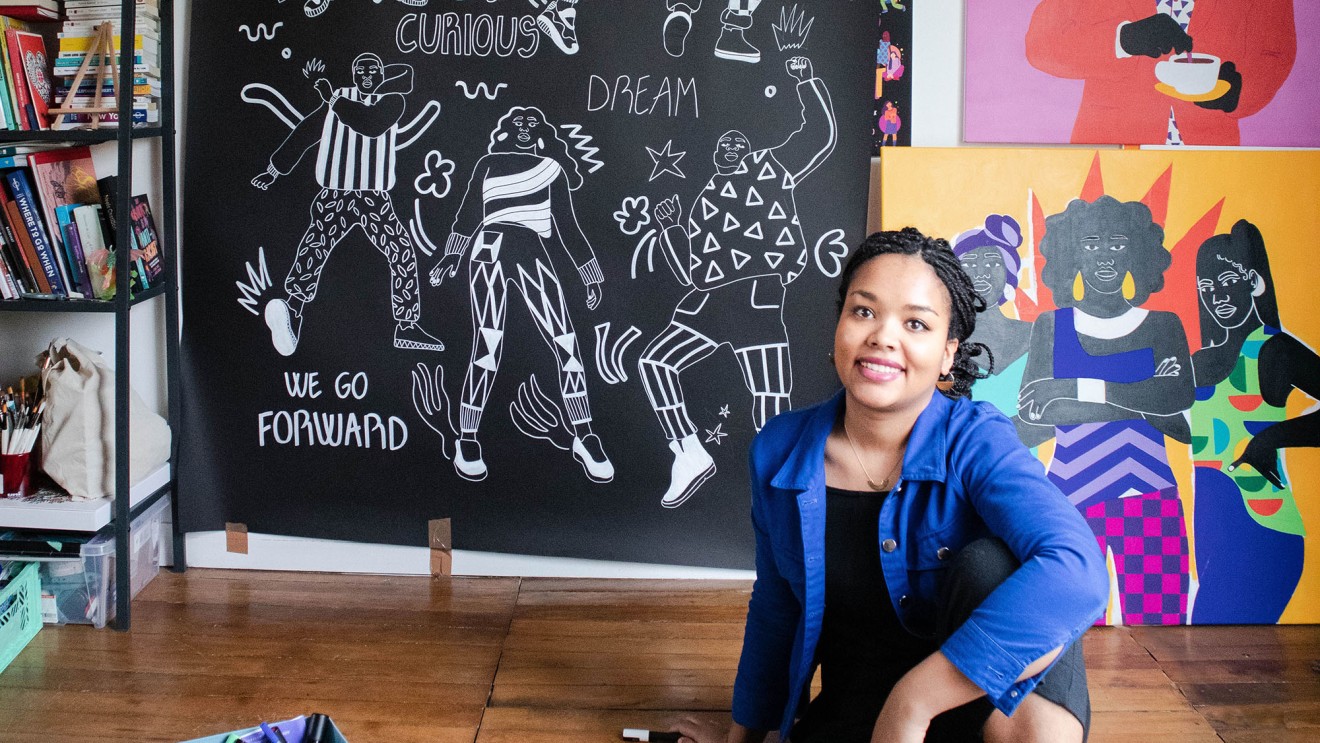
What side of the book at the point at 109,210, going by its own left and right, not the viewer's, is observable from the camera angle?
front

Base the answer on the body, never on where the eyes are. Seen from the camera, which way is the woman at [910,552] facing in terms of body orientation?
toward the camera

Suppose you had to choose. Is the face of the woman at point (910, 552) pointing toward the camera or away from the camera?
toward the camera

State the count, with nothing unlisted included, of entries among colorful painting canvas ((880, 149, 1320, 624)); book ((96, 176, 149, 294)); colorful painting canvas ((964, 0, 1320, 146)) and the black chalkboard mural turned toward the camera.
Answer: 4

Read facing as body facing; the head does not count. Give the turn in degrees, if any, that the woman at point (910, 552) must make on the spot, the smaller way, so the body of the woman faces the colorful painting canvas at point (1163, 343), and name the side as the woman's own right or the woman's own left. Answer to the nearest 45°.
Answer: approximately 135° to the woman's own left

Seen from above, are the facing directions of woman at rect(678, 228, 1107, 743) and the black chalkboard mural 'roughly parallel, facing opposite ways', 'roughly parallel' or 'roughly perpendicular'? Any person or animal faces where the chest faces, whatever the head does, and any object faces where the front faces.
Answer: roughly parallel

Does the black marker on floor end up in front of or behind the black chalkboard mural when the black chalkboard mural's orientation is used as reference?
in front

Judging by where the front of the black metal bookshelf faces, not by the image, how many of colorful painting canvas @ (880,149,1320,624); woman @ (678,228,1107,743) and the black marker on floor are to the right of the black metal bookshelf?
0
